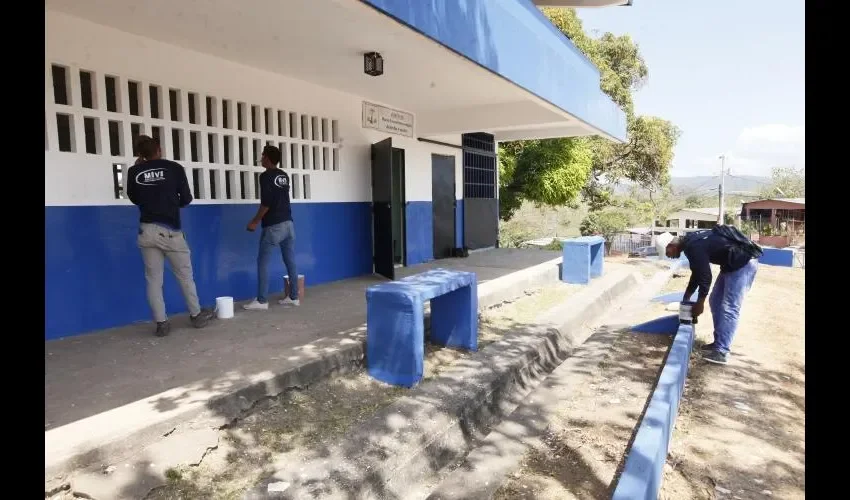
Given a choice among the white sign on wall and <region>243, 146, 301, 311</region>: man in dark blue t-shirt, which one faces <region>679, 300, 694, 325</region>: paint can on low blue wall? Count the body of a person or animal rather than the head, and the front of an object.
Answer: the white sign on wall

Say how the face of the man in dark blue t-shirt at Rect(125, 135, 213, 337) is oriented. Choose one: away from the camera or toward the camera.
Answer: away from the camera

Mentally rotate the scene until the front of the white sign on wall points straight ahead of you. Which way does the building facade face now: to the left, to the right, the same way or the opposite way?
the same way

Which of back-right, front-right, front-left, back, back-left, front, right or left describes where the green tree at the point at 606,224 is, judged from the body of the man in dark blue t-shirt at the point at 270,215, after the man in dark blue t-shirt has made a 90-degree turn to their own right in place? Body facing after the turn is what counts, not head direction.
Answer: front

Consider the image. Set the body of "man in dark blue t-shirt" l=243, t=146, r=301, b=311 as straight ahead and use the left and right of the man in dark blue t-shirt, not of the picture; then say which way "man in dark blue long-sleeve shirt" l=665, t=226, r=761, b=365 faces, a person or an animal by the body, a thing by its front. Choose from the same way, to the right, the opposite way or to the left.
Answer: the same way

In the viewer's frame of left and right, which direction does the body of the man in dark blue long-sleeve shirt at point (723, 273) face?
facing to the left of the viewer

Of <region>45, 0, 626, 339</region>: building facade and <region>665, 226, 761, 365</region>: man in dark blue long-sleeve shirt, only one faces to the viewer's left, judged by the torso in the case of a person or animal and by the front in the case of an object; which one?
the man in dark blue long-sleeve shirt

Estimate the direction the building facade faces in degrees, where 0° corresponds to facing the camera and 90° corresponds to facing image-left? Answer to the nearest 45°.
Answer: approximately 315°

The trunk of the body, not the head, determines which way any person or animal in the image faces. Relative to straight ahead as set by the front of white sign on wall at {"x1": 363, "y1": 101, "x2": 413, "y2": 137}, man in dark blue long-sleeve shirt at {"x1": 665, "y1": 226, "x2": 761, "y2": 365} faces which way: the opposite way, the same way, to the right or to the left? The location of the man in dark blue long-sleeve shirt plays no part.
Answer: the opposite way

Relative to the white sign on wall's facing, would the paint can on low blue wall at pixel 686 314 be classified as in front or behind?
in front

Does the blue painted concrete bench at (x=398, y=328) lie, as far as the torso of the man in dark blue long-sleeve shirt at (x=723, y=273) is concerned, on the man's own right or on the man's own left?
on the man's own left

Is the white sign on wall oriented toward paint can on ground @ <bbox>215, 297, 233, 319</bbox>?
no

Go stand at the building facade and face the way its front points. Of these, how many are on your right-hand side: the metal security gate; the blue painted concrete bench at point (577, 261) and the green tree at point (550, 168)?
0

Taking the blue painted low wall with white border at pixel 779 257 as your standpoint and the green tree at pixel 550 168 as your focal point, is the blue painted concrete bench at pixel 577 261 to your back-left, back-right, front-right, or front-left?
front-left

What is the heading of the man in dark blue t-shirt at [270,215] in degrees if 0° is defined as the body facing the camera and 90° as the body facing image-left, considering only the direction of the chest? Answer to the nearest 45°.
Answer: approximately 135°

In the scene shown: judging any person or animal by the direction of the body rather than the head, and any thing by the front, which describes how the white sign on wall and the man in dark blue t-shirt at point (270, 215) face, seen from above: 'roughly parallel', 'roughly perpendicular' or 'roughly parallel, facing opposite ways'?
roughly parallel, facing opposite ways

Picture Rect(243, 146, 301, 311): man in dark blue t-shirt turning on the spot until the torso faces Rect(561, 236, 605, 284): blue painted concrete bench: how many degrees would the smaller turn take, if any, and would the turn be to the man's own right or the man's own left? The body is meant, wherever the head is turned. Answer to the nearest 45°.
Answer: approximately 90° to the man's own right

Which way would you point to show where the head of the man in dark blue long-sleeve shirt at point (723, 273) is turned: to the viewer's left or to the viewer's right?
to the viewer's left
